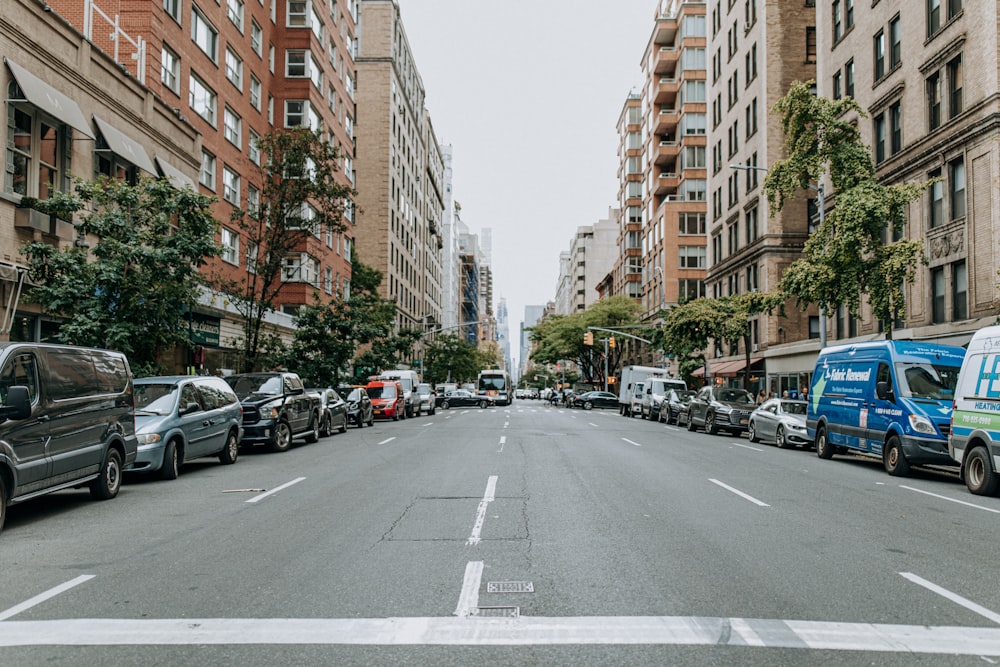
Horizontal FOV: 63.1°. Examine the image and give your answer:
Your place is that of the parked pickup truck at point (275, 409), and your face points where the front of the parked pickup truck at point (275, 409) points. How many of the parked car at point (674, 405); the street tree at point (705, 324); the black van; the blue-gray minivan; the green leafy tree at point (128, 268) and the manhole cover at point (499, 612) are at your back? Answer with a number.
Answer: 2

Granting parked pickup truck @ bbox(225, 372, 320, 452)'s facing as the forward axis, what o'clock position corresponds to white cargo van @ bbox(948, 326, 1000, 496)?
The white cargo van is roughly at 9 o'clock from the parked pickup truck.

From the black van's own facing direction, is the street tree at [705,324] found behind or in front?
behind

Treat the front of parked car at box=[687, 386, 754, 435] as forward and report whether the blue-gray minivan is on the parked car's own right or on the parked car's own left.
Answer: on the parked car's own right

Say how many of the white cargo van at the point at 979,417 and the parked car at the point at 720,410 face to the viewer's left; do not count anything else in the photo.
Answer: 0

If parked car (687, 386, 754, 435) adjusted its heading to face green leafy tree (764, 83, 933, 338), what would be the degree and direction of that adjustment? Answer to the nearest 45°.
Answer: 0° — it already faces it

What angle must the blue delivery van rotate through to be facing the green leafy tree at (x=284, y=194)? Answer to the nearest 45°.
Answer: approximately 135° to its right

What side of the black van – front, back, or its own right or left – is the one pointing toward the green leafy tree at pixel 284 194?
back

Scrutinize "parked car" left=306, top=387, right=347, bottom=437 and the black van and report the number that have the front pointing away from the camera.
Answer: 0

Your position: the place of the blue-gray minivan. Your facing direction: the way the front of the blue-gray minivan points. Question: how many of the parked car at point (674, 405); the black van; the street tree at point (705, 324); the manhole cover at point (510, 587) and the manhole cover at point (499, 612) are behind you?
2

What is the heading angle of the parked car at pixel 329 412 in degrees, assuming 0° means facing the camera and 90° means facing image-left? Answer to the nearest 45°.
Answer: approximately 45°

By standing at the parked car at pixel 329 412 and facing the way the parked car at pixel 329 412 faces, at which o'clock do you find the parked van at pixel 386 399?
the parked van at pixel 386 399 is roughly at 5 o'clock from the parked car at pixel 329 412.

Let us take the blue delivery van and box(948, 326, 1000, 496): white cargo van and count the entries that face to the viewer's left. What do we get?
0

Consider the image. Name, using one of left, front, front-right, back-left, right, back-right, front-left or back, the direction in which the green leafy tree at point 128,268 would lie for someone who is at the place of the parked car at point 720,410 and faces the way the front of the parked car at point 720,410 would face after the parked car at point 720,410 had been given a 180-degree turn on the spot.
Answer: left

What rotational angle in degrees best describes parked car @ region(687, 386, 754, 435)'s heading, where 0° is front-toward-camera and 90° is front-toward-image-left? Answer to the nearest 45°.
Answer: approximately 315°
